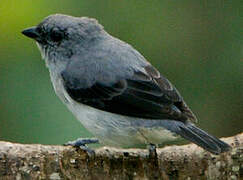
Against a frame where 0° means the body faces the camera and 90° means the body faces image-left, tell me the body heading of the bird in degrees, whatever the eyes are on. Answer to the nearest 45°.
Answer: approximately 90°
